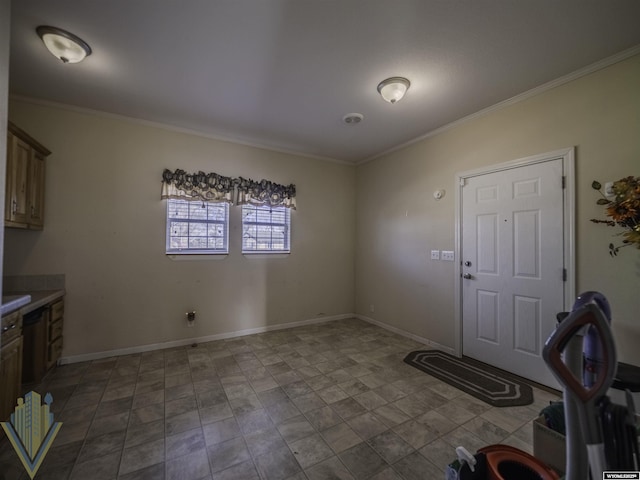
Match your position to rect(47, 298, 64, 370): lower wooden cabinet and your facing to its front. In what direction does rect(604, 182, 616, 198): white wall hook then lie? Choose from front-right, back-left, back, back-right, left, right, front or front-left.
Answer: front-right

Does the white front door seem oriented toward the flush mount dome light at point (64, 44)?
yes

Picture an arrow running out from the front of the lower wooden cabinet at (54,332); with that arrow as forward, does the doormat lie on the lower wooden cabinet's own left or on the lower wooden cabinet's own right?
on the lower wooden cabinet's own right

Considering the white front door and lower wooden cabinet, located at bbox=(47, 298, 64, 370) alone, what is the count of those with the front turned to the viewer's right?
1

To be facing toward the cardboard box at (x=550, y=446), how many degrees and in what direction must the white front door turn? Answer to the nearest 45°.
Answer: approximately 45° to its left

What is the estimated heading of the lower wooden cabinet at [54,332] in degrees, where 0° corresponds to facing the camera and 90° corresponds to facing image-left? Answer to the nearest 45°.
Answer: approximately 270°

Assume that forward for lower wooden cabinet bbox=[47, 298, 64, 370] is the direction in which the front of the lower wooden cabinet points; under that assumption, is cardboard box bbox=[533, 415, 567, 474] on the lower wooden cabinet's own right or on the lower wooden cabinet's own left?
on the lower wooden cabinet's own right

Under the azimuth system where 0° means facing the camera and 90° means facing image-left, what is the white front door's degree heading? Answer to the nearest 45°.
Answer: approximately 45°

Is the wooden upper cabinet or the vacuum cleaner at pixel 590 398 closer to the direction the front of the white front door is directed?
the wooden upper cabinet

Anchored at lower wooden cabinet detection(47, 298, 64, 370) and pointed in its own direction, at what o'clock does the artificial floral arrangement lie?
The artificial floral arrangement is roughly at 2 o'clock from the lower wooden cabinet.
